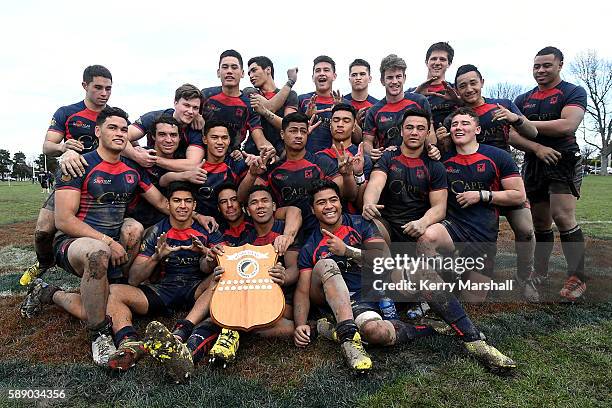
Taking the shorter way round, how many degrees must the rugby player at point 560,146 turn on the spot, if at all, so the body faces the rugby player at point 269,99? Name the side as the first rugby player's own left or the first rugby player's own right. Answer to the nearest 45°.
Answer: approximately 45° to the first rugby player's own right

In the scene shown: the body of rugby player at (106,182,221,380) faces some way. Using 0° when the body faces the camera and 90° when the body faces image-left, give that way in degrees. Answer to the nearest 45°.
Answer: approximately 0°

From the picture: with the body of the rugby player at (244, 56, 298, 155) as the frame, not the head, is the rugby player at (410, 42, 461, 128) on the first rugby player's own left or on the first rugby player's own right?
on the first rugby player's own left

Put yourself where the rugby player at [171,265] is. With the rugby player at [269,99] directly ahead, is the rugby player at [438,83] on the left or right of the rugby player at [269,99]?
right

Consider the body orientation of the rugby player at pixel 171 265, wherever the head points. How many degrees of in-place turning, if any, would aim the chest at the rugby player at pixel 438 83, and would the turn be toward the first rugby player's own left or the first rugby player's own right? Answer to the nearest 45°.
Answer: approximately 90° to the first rugby player's own left

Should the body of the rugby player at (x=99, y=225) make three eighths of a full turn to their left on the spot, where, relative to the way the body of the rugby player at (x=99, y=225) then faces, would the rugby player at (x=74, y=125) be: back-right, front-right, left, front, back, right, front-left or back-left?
front
